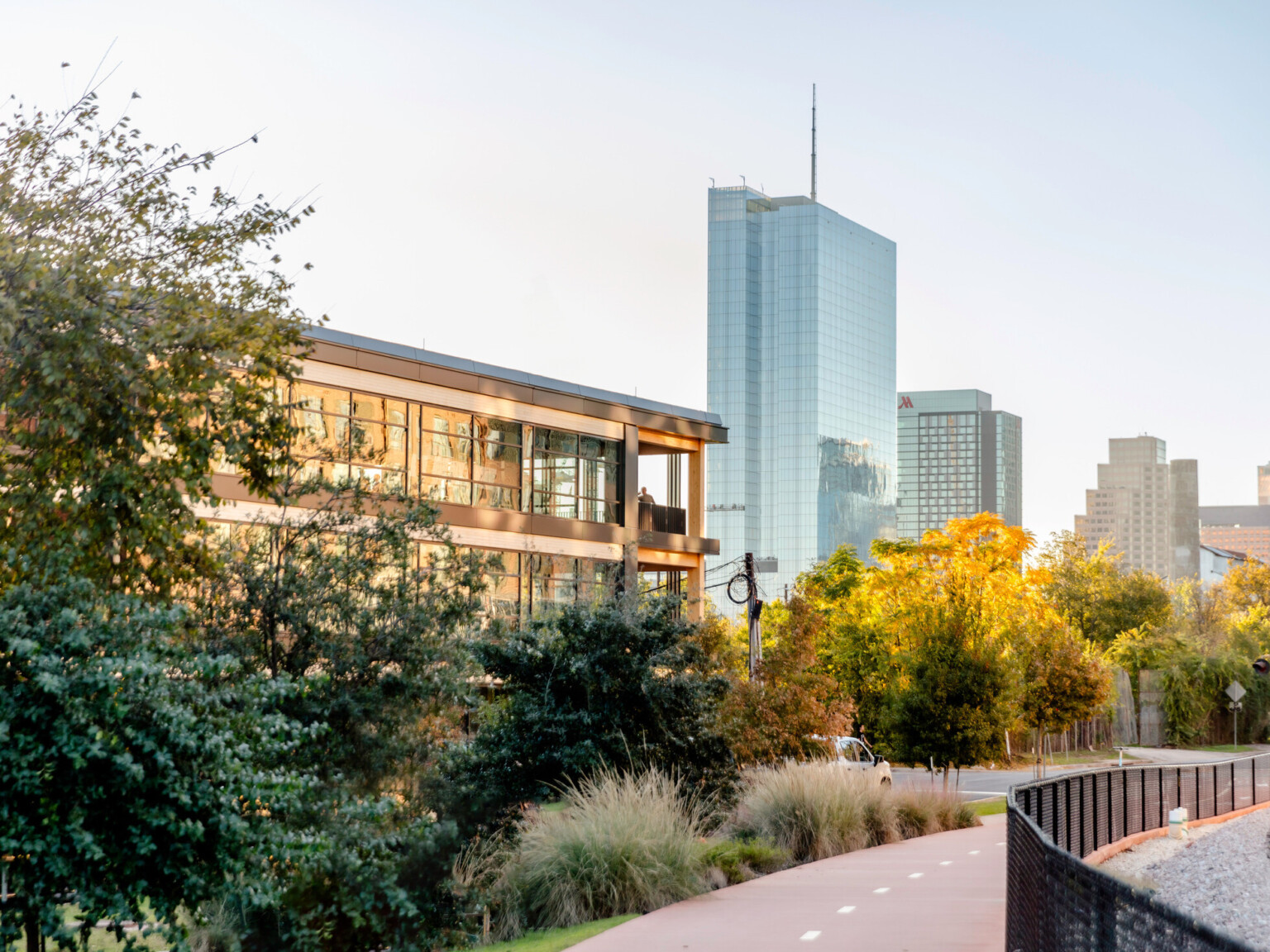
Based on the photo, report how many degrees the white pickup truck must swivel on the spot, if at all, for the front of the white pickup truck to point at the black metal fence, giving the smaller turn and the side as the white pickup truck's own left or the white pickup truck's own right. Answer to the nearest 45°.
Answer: approximately 45° to the white pickup truck's own right

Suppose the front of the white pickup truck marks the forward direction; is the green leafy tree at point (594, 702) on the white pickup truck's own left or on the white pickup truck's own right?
on the white pickup truck's own right

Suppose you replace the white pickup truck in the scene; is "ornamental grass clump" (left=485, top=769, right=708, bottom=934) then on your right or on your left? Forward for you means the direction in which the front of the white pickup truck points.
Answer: on your right

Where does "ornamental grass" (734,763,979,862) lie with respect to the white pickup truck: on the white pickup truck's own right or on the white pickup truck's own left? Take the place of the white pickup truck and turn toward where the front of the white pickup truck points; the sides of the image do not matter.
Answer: on the white pickup truck's own right

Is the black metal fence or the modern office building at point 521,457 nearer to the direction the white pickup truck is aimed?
the black metal fence

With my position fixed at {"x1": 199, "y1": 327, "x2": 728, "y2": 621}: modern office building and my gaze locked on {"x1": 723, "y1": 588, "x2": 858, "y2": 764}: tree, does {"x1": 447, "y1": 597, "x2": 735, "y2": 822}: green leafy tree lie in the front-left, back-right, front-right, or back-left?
front-right

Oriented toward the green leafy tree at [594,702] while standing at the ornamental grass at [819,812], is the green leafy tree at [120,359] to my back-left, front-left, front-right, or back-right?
front-left

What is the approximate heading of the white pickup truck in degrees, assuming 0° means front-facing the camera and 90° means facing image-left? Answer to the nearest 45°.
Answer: approximately 315°
